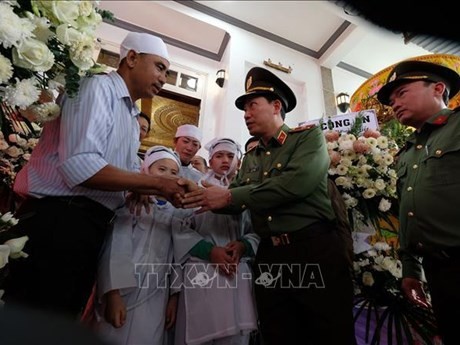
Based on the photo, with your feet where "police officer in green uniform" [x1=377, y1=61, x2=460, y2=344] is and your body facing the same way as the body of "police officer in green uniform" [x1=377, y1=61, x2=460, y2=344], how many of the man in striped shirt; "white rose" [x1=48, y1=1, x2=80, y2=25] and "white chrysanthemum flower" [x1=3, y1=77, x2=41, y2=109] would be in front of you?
3

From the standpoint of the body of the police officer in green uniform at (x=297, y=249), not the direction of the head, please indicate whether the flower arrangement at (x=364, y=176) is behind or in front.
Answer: behind

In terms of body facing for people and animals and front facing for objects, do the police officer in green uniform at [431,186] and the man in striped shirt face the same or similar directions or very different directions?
very different directions

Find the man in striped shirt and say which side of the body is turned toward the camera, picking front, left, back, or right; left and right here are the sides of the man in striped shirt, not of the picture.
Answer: right

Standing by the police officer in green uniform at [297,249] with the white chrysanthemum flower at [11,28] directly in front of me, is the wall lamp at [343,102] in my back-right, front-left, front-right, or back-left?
back-right

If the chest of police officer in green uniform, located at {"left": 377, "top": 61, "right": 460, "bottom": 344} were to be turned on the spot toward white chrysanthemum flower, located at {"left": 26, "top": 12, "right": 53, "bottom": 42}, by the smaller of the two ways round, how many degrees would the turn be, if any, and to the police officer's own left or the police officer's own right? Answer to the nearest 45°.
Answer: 0° — they already face it

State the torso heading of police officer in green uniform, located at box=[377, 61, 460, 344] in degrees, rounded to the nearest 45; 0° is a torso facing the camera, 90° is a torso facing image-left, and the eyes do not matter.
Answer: approximately 45°

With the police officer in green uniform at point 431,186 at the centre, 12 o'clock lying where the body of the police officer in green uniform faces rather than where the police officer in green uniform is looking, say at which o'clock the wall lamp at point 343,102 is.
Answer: The wall lamp is roughly at 4 o'clock from the police officer in green uniform.
